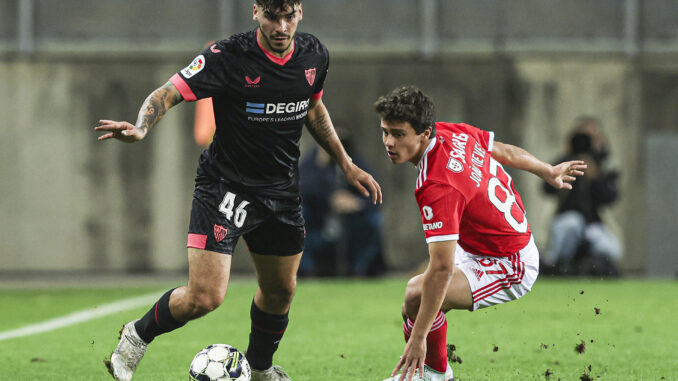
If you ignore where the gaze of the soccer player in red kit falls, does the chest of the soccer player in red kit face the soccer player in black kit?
yes

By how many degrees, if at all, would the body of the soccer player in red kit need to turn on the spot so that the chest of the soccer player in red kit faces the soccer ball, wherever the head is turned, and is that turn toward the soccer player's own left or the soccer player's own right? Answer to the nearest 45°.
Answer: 0° — they already face it

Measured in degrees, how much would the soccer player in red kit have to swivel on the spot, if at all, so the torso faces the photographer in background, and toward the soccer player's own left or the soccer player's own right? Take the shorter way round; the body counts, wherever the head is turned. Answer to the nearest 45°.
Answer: approximately 90° to the soccer player's own right

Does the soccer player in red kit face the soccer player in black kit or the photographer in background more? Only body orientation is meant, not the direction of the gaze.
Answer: the soccer player in black kit

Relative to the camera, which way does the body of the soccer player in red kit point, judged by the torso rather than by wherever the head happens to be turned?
to the viewer's left

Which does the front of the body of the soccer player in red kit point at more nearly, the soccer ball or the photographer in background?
the soccer ball

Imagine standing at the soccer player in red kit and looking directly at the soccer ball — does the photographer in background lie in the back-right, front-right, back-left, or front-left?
back-right
